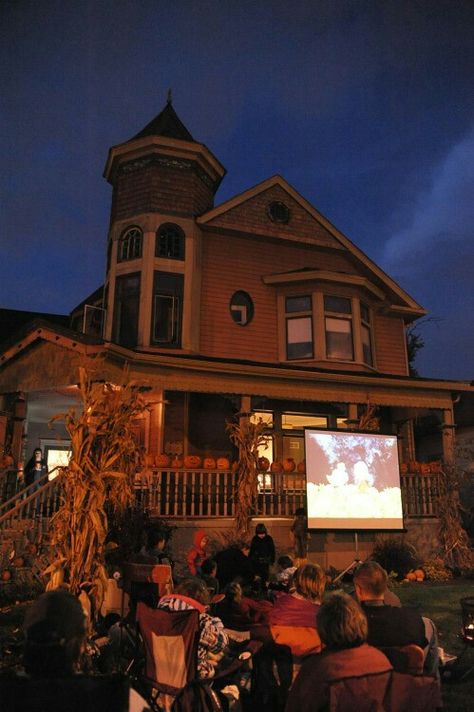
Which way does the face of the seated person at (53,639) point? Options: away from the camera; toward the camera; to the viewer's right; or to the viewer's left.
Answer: away from the camera

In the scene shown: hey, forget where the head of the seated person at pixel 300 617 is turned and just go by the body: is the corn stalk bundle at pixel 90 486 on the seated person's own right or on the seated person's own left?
on the seated person's own left

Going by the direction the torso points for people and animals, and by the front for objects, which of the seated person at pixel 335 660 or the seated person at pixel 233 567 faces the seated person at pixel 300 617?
the seated person at pixel 335 660

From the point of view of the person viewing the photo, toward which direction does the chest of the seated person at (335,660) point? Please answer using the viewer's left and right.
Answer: facing away from the viewer

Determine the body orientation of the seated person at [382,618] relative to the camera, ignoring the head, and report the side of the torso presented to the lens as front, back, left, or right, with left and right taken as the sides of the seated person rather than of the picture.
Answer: back

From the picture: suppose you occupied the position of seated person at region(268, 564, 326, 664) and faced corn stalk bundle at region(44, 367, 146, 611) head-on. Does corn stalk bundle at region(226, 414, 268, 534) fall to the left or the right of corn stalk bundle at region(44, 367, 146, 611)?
right

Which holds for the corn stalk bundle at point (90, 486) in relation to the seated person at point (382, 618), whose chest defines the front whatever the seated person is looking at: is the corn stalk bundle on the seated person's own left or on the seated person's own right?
on the seated person's own left

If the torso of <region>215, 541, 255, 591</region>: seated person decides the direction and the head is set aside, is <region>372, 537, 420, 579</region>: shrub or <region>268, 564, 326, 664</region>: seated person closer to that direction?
the shrub

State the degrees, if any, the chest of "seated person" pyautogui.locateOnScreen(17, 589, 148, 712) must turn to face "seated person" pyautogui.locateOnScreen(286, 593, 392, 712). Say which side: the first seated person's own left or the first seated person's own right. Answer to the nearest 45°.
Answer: approximately 45° to the first seated person's own right

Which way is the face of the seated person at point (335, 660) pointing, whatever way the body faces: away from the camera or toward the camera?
away from the camera

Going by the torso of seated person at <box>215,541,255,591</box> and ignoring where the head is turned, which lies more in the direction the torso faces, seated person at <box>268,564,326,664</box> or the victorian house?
the victorian house

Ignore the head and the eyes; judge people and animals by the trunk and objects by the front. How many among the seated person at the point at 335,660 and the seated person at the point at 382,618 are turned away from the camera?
2
